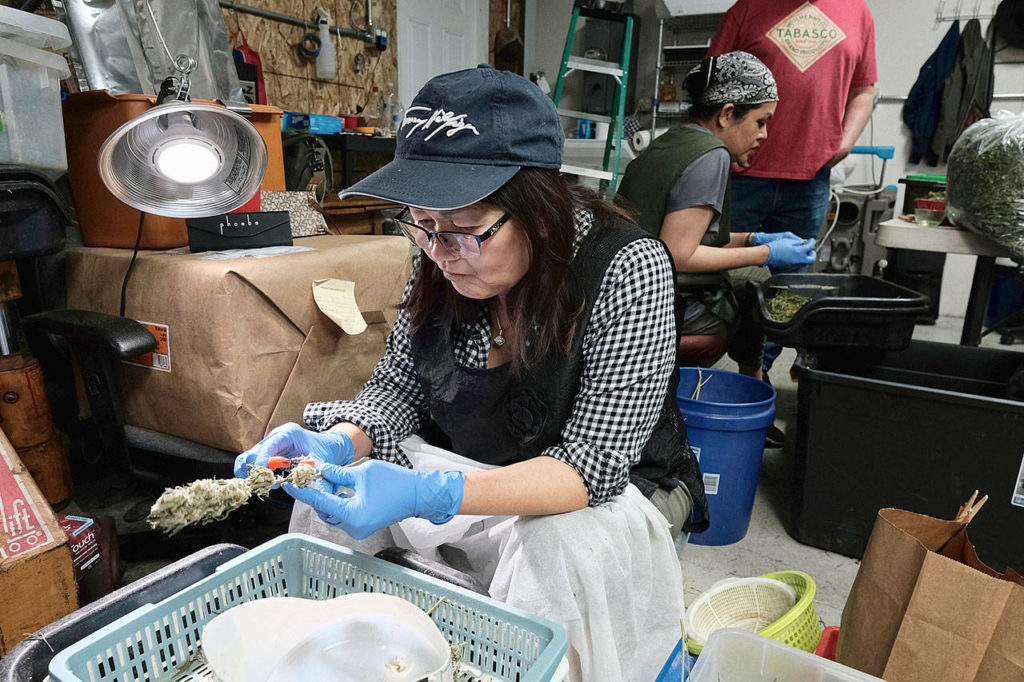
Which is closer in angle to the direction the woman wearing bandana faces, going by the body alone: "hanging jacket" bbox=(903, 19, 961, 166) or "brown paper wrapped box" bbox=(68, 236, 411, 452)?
the hanging jacket

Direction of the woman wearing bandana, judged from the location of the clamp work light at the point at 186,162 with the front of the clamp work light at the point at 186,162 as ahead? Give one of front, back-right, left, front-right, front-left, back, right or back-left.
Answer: left

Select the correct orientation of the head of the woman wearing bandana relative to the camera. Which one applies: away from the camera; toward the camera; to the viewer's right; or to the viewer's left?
to the viewer's right

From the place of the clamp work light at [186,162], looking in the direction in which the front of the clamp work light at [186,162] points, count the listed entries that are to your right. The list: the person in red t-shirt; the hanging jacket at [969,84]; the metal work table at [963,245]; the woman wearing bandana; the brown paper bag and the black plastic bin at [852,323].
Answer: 0

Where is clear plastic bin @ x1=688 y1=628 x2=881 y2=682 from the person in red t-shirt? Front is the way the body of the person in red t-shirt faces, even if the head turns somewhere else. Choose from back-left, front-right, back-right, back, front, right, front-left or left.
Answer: front

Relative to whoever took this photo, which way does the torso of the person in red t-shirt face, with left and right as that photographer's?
facing the viewer

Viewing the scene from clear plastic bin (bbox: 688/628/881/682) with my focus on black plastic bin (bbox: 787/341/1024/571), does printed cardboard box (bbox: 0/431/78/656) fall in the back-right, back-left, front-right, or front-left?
back-left

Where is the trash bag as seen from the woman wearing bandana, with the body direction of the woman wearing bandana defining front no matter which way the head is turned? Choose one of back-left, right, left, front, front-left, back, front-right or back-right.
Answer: front

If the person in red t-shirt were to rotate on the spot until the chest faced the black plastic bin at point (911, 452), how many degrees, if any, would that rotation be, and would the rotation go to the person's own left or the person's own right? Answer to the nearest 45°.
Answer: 0° — they already face it

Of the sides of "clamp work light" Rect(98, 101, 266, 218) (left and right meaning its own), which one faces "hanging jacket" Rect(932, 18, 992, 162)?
left

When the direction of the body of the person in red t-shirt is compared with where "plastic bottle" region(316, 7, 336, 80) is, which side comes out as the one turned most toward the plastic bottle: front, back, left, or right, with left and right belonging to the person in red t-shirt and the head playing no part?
right

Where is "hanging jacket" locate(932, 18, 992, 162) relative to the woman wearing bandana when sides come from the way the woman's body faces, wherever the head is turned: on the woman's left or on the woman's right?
on the woman's left

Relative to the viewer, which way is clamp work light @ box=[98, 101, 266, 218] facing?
toward the camera

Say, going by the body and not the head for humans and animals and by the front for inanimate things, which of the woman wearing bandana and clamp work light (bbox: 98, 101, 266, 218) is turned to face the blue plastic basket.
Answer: the clamp work light

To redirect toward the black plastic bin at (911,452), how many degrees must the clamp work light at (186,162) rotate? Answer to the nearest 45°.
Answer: approximately 90° to its left

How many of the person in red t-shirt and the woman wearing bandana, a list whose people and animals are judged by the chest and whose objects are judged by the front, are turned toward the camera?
1

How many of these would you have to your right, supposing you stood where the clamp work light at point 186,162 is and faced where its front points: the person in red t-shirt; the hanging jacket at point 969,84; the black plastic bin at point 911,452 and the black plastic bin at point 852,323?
0

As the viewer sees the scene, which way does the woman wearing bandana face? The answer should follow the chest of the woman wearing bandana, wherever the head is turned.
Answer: to the viewer's right

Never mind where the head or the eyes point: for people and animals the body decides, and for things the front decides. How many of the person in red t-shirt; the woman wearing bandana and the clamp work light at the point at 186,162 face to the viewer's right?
1

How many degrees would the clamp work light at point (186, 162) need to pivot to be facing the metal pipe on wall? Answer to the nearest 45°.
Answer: approximately 180°

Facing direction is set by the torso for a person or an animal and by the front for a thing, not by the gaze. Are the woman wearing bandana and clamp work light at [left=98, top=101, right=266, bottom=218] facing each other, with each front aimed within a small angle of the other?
no
